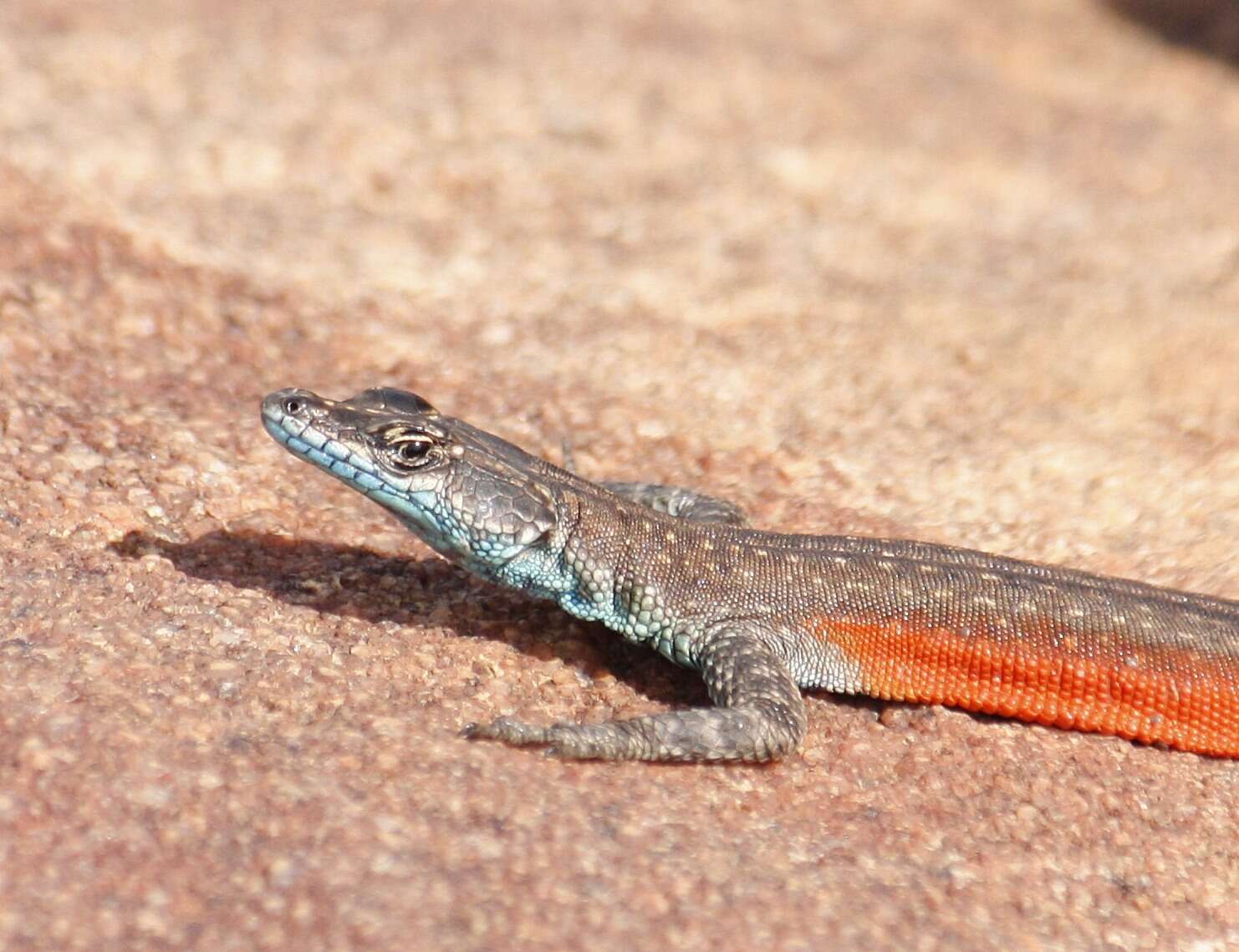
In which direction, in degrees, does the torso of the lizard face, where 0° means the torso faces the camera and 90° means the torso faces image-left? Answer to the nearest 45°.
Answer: approximately 90°
